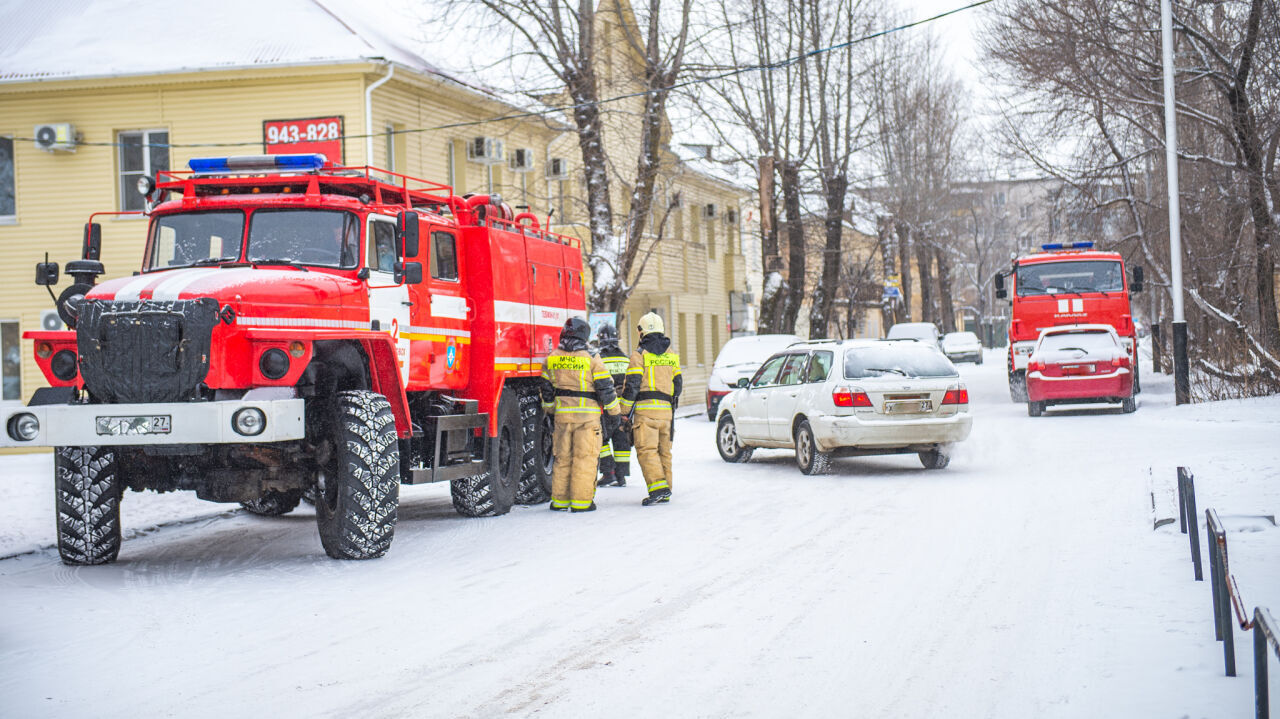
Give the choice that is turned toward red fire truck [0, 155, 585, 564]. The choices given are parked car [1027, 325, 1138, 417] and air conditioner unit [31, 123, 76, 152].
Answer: the air conditioner unit

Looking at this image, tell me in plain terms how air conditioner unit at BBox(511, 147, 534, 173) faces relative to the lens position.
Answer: facing the viewer and to the right of the viewer

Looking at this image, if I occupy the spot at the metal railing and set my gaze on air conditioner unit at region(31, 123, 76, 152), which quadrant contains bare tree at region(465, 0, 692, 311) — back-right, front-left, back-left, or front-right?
front-right

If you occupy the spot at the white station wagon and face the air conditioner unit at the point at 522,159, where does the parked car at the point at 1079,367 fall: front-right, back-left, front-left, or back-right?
front-right

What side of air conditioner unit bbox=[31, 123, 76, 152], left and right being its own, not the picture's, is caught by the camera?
front

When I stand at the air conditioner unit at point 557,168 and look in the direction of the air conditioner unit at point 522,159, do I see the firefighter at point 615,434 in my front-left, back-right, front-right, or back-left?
front-left

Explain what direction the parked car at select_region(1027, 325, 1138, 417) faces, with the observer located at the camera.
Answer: facing away from the viewer

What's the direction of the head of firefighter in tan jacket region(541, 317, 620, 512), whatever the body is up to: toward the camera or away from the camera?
away from the camera

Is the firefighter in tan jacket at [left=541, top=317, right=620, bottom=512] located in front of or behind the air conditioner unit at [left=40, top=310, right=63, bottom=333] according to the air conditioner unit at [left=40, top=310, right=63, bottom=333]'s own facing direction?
in front

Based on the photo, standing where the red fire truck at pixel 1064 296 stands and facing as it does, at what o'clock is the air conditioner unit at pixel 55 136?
The air conditioner unit is roughly at 2 o'clock from the red fire truck.

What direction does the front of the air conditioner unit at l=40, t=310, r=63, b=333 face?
toward the camera

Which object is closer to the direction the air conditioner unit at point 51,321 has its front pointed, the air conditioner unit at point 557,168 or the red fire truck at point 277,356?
the red fire truck

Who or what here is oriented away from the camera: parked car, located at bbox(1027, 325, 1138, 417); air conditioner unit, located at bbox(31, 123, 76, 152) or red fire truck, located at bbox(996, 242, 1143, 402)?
the parked car
